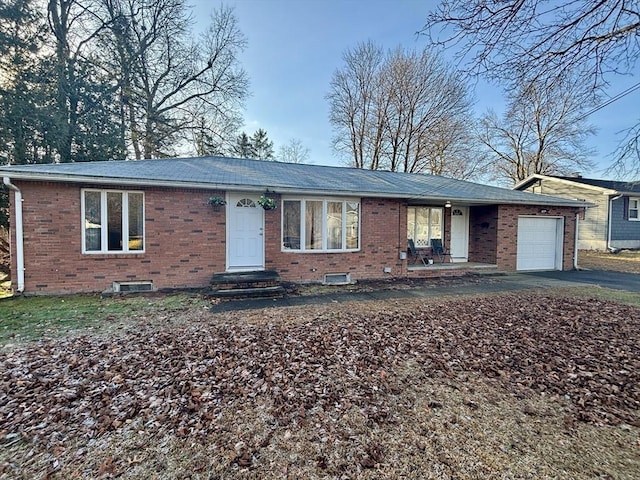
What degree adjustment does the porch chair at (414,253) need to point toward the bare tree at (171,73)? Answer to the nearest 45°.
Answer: approximately 135° to its right

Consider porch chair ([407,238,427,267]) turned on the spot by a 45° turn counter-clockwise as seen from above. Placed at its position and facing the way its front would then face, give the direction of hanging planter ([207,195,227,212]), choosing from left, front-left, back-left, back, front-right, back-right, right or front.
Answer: back-right

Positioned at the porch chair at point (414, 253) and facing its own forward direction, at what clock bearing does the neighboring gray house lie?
The neighboring gray house is roughly at 9 o'clock from the porch chair.

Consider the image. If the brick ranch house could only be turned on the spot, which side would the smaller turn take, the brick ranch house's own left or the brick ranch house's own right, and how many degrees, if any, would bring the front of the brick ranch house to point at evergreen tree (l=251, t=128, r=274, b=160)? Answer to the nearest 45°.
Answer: approximately 135° to the brick ranch house's own left

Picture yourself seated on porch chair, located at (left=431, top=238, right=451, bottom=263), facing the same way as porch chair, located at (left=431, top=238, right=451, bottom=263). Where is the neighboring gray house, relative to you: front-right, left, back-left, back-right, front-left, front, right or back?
left

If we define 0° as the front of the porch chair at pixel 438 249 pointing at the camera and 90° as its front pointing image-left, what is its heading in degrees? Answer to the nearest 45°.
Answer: approximately 315°

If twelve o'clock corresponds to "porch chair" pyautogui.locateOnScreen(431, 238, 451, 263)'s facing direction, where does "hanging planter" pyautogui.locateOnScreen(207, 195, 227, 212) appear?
The hanging planter is roughly at 3 o'clock from the porch chair.

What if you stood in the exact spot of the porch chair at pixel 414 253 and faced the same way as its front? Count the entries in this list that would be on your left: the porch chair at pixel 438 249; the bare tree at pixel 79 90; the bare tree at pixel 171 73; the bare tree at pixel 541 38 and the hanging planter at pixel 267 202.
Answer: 1

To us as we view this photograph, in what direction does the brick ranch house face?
facing the viewer and to the right of the viewer

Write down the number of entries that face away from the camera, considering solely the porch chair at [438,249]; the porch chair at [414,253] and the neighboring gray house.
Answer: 0
